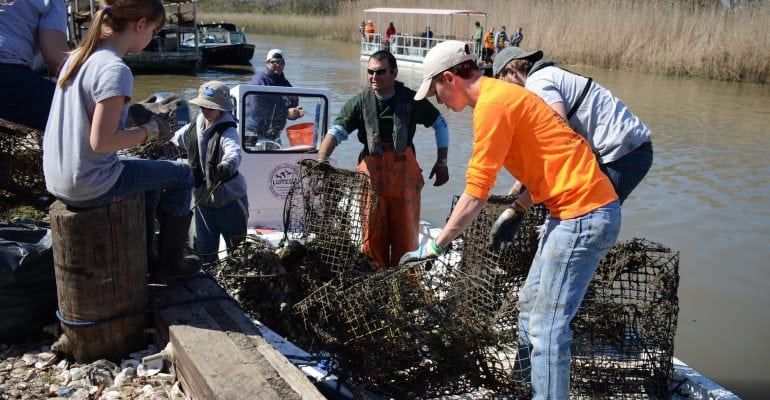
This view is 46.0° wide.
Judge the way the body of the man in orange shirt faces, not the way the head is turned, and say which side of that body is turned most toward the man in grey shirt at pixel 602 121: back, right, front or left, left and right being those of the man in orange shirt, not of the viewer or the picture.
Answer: right

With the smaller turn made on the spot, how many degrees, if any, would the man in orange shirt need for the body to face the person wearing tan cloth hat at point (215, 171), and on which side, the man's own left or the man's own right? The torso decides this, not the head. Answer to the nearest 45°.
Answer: approximately 45° to the man's own right

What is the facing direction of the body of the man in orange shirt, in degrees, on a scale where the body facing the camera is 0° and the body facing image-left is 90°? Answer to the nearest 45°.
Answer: approximately 90°

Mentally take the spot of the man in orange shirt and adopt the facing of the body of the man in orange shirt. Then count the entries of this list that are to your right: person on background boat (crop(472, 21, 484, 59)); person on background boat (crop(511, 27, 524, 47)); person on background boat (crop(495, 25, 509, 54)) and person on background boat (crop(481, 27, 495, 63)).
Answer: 4

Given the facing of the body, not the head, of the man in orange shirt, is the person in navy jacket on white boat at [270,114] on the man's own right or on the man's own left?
on the man's own right

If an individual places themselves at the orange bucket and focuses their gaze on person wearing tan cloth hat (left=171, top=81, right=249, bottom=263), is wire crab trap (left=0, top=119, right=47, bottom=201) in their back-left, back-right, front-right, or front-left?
front-right

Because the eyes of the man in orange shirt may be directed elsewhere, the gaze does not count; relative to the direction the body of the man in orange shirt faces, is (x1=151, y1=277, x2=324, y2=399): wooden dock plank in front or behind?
in front

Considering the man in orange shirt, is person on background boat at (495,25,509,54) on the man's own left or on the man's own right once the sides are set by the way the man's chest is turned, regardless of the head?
on the man's own right

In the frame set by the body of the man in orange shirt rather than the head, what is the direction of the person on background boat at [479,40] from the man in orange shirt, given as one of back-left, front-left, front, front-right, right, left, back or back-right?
right

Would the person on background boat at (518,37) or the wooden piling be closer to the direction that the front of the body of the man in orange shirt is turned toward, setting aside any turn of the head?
the wooden piling

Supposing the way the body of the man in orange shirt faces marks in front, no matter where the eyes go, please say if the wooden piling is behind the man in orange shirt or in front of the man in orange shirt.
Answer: in front

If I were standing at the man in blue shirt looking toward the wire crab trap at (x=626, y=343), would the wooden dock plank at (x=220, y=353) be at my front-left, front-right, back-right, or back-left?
front-right

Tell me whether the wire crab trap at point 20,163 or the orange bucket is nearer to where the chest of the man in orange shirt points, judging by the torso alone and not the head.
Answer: the wire crab trap
